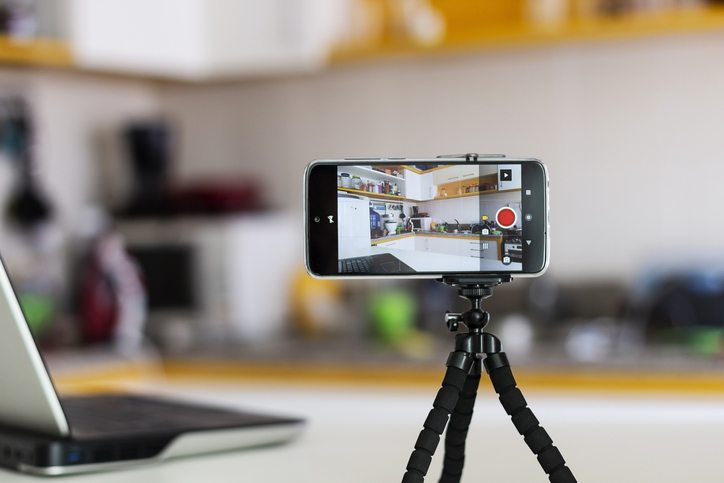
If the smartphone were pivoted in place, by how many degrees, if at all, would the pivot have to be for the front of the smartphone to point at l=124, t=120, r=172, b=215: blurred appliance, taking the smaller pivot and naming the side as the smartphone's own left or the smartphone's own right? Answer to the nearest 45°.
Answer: approximately 135° to the smartphone's own right

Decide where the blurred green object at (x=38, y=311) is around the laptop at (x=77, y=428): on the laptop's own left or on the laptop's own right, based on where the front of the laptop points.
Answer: on the laptop's own left

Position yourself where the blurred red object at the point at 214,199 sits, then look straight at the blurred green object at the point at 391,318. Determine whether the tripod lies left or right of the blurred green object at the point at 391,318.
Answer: right

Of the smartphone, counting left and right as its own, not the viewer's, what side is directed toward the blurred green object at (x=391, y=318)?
back

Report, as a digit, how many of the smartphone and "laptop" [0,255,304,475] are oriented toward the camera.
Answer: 1

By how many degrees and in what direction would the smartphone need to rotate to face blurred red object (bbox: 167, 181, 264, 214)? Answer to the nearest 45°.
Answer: approximately 180°

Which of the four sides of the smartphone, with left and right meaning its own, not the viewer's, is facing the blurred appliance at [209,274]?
back

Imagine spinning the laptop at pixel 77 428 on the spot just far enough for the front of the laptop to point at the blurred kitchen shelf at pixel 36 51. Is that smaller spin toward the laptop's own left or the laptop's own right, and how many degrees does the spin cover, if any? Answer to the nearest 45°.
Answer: approximately 45° to the laptop's own left

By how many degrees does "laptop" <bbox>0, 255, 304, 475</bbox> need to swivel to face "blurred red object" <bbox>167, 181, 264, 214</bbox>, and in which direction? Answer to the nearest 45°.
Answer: approximately 45° to its left

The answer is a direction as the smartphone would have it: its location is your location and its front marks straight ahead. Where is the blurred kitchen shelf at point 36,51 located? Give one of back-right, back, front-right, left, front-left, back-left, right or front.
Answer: back-right

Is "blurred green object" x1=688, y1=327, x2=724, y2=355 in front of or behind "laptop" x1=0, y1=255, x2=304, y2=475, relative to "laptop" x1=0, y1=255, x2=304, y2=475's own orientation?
in front

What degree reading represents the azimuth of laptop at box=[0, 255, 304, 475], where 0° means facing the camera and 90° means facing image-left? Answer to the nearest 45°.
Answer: approximately 225°
